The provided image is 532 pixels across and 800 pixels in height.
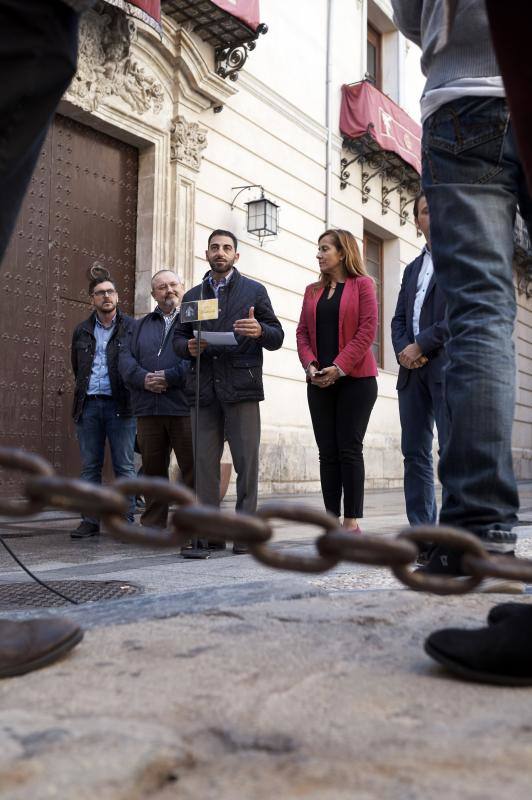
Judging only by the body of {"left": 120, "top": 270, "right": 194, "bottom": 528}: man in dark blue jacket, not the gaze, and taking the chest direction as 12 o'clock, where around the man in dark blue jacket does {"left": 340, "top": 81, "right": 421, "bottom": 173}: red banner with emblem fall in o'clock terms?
The red banner with emblem is roughly at 7 o'clock from the man in dark blue jacket.

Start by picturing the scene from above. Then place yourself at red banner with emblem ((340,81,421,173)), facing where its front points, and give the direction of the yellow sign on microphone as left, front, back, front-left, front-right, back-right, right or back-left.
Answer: front-right

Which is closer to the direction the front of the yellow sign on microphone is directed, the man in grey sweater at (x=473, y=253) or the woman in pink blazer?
the man in grey sweater

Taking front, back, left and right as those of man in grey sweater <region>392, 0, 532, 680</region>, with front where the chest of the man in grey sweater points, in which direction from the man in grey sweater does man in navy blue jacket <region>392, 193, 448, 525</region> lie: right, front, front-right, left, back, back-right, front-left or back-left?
front-right

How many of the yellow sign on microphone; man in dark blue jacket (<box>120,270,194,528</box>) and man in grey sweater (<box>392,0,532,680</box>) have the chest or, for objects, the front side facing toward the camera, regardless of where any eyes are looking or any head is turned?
2

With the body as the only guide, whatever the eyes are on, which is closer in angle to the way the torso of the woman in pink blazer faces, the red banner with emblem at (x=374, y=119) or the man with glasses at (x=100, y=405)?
the man with glasses

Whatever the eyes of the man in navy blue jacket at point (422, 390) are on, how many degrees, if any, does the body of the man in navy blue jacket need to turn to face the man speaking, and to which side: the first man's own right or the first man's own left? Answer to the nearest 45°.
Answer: approximately 90° to the first man's own right

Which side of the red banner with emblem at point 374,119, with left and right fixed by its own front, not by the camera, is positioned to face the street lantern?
right

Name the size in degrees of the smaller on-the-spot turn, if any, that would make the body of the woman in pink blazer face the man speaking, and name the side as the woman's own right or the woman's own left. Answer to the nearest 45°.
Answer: approximately 45° to the woman's own right

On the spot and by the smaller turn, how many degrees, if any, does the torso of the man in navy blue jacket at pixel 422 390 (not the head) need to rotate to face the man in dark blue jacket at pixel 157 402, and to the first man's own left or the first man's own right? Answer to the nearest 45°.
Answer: approximately 90° to the first man's own right

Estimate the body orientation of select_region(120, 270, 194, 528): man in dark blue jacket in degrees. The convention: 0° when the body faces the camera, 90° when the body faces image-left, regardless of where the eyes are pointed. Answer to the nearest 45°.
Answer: approximately 0°

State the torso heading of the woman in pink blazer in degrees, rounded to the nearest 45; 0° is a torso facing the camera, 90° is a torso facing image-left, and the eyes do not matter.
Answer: approximately 45°

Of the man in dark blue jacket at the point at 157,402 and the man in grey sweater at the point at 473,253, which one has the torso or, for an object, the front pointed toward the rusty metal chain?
the man in dark blue jacket

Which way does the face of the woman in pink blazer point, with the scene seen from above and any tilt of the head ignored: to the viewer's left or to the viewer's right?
to the viewer's left
